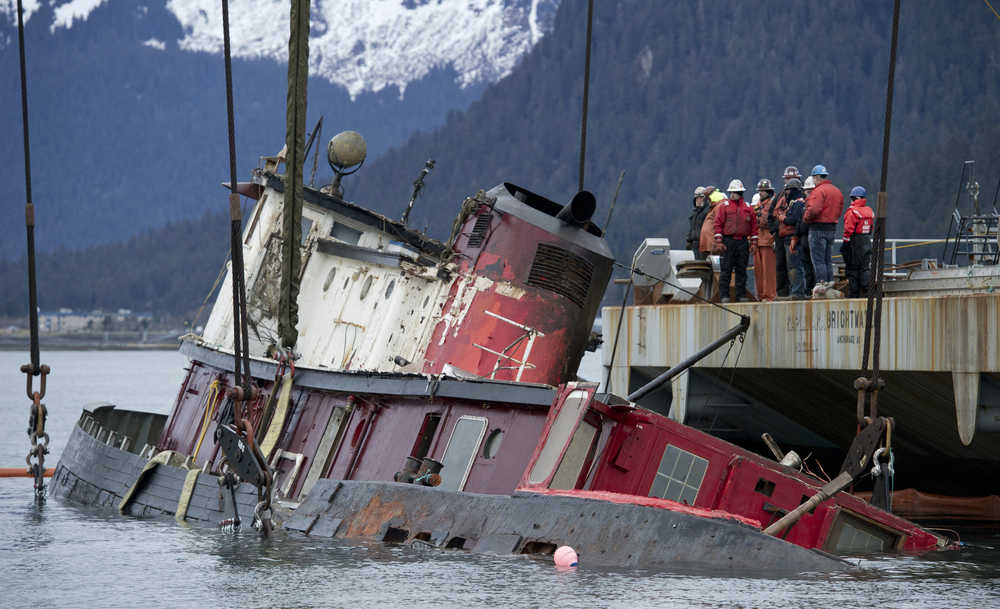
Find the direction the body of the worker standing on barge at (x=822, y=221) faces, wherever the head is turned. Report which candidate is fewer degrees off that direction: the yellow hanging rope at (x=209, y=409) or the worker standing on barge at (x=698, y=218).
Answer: the worker standing on barge

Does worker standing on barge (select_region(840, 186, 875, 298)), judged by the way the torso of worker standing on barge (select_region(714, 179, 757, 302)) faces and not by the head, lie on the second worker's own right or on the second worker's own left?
on the second worker's own left

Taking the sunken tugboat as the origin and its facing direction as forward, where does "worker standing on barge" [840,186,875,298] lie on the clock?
The worker standing on barge is roughly at 6 o'clock from the sunken tugboat.

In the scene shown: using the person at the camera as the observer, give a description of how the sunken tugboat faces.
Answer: facing to the left of the viewer
